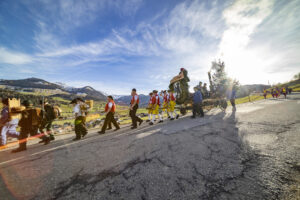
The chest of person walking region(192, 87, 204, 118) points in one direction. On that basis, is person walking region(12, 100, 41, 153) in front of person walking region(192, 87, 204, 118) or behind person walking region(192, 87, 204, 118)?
in front

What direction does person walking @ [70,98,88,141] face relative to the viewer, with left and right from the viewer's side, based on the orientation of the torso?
facing to the left of the viewer

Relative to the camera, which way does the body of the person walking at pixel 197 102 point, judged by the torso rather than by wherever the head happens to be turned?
to the viewer's left

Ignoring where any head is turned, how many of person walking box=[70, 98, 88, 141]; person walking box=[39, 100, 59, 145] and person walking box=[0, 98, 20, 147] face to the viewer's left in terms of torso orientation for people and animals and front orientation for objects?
3

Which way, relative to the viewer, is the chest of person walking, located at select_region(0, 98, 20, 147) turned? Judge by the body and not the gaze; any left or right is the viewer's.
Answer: facing to the left of the viewer

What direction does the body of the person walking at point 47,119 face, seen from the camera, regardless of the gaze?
to the viewer's left

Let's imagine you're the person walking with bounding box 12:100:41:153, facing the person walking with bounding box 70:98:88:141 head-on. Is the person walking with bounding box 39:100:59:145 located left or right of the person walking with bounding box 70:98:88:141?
left

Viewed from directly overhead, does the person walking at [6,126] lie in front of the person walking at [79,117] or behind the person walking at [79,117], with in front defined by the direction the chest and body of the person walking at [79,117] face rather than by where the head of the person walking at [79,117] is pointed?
in front
